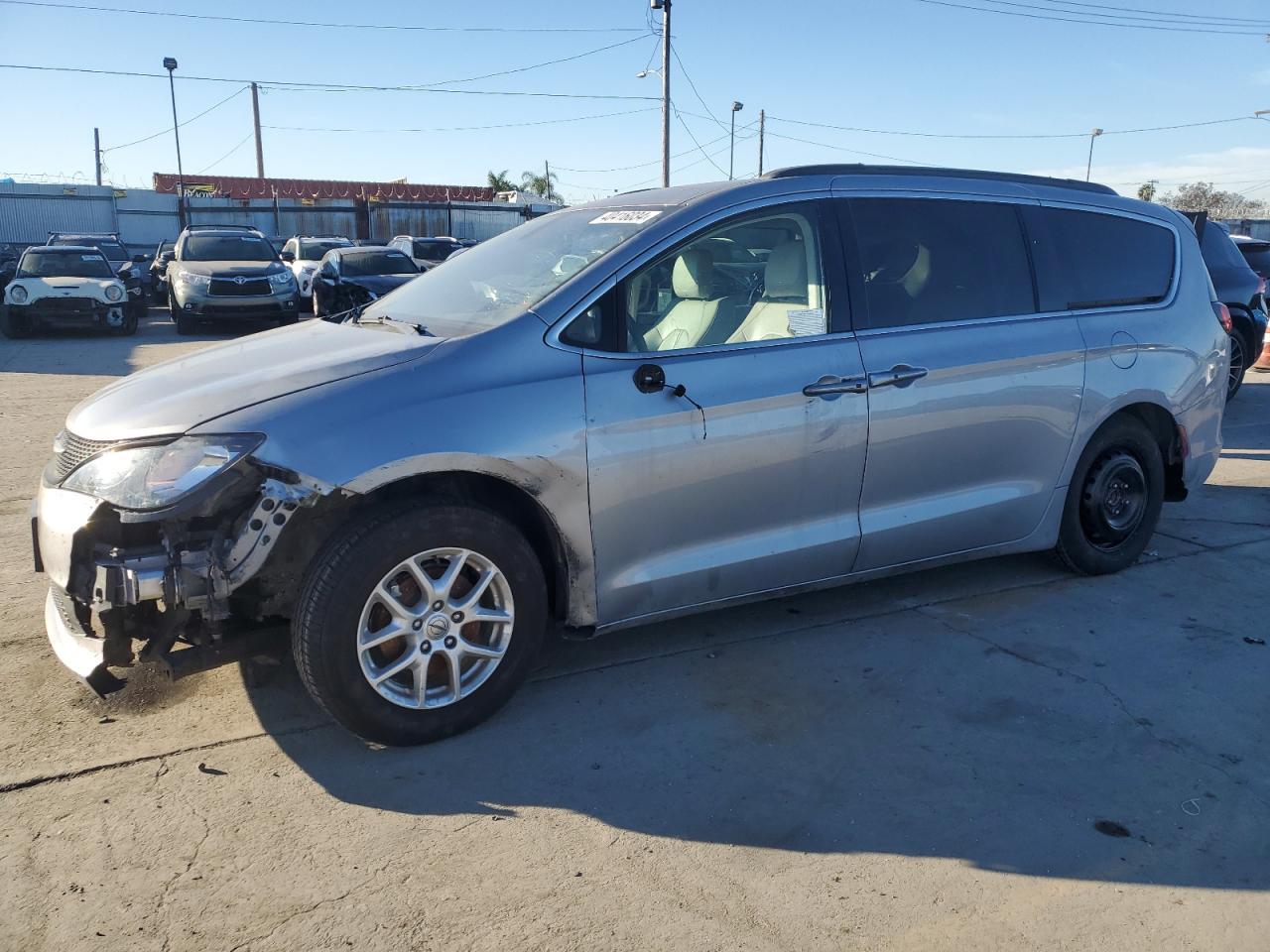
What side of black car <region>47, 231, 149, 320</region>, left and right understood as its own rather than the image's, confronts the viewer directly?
front

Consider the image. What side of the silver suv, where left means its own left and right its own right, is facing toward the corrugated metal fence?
back

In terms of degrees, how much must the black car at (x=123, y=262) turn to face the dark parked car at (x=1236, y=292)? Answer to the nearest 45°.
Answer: approximately 45° to its left

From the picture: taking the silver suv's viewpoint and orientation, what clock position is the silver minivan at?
The silver minivan is roughly at 12 o'clock from the silver suv.

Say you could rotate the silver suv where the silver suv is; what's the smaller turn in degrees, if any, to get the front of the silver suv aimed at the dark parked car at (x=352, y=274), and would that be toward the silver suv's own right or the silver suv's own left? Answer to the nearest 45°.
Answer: approximately 90° to the silver suv's own left

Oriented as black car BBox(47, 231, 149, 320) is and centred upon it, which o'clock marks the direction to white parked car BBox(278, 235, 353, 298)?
The white parked car is roughly at 10 o'clock from the black car.

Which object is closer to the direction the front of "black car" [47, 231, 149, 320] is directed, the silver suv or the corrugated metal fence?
the silver suv

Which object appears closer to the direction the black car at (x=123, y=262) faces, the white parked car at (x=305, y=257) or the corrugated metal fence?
the white parked car

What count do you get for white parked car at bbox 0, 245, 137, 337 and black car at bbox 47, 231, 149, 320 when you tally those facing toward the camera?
2

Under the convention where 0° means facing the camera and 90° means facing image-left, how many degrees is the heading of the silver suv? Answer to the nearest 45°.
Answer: approximately 0°

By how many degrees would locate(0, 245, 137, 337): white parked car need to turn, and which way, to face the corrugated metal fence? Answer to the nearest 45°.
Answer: approximately 180°

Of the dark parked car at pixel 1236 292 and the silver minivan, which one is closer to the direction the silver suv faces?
the silver minivan

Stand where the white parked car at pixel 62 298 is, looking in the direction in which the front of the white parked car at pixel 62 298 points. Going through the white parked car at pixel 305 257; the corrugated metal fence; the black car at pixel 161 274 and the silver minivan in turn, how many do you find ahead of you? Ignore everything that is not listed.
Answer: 1
